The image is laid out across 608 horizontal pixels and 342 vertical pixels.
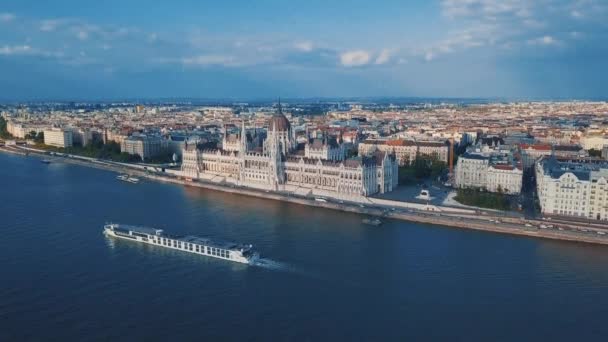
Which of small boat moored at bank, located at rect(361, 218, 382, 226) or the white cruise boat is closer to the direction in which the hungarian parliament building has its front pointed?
the white cruise boat

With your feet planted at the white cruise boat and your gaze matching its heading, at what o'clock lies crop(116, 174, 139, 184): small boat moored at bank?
The small boat moored at bank is roughly at 1 o'clock from the white cruise boat.

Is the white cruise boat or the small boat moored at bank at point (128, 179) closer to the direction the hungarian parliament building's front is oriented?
the white cruise boat

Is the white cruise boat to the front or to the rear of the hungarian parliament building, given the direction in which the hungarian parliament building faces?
to the front

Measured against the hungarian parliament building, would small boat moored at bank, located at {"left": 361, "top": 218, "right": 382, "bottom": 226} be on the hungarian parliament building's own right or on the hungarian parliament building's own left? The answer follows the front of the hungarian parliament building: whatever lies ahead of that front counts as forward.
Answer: on the hungarian parliament building's own left

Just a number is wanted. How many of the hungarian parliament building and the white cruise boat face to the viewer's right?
0

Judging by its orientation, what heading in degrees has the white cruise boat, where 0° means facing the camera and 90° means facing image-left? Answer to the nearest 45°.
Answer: approximately 135°

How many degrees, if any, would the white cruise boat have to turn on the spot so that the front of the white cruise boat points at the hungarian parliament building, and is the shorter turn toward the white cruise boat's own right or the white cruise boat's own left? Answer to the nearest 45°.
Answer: approximately 90° to the white cruise boat's own right

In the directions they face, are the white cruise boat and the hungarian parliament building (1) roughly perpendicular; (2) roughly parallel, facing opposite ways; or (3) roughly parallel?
roughly perpendicular
